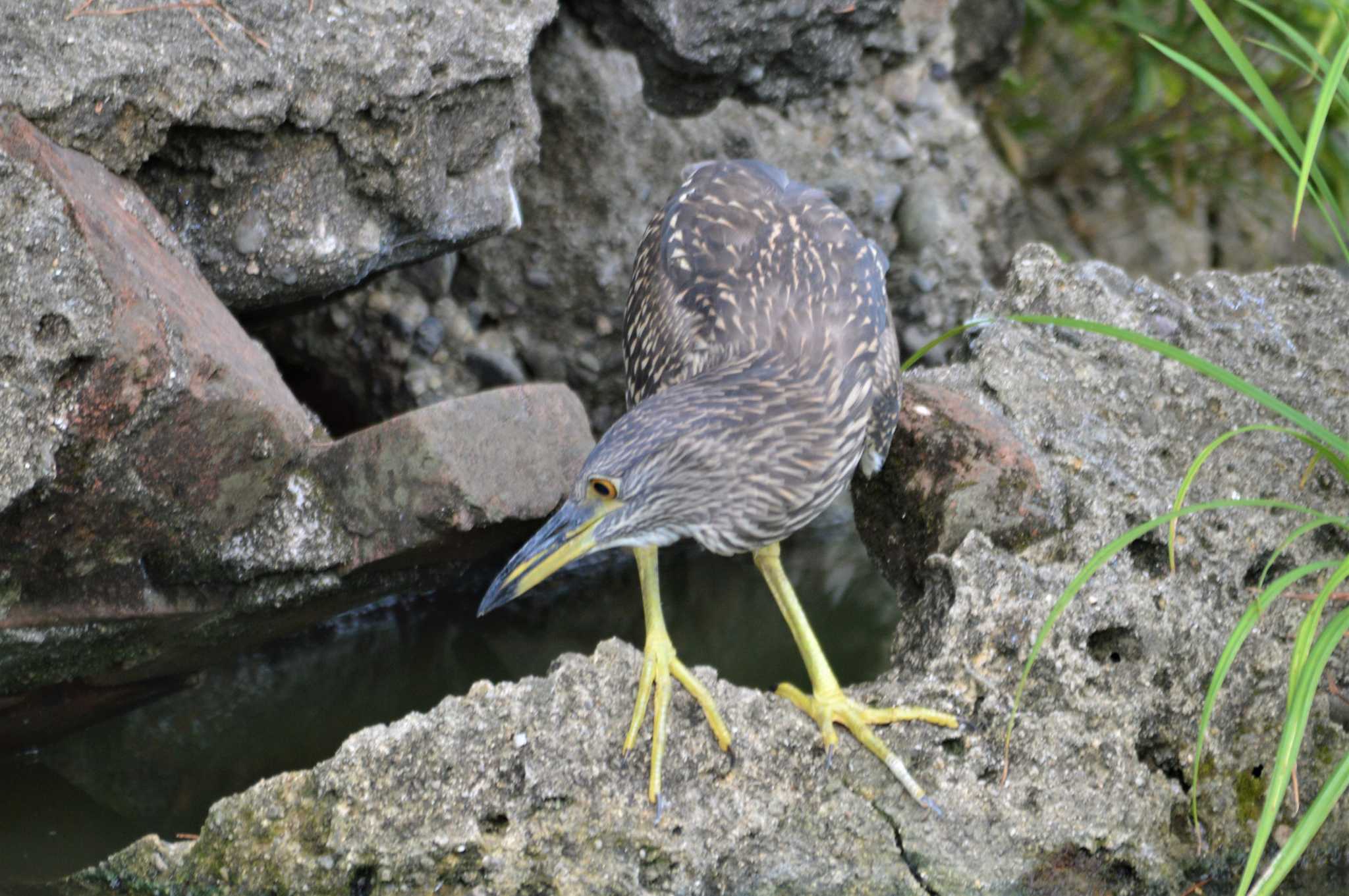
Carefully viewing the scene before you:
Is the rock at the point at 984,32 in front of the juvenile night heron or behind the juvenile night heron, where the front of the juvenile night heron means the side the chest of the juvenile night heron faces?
behind

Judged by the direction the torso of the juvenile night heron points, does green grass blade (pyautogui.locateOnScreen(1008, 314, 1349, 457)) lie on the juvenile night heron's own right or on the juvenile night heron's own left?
on the juvenile night heron's own left

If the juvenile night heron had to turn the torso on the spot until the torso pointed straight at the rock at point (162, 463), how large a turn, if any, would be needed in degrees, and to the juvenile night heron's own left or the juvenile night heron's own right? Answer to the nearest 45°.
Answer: approximately 90° to the juvenile night heron's own right

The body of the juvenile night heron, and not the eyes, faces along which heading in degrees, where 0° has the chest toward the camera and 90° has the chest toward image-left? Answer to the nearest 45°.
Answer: approximately 0°

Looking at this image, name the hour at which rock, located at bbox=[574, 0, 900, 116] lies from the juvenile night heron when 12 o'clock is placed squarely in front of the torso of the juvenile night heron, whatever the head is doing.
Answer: The rock is roughly at 6 o'clock from the juvenile night heron.
